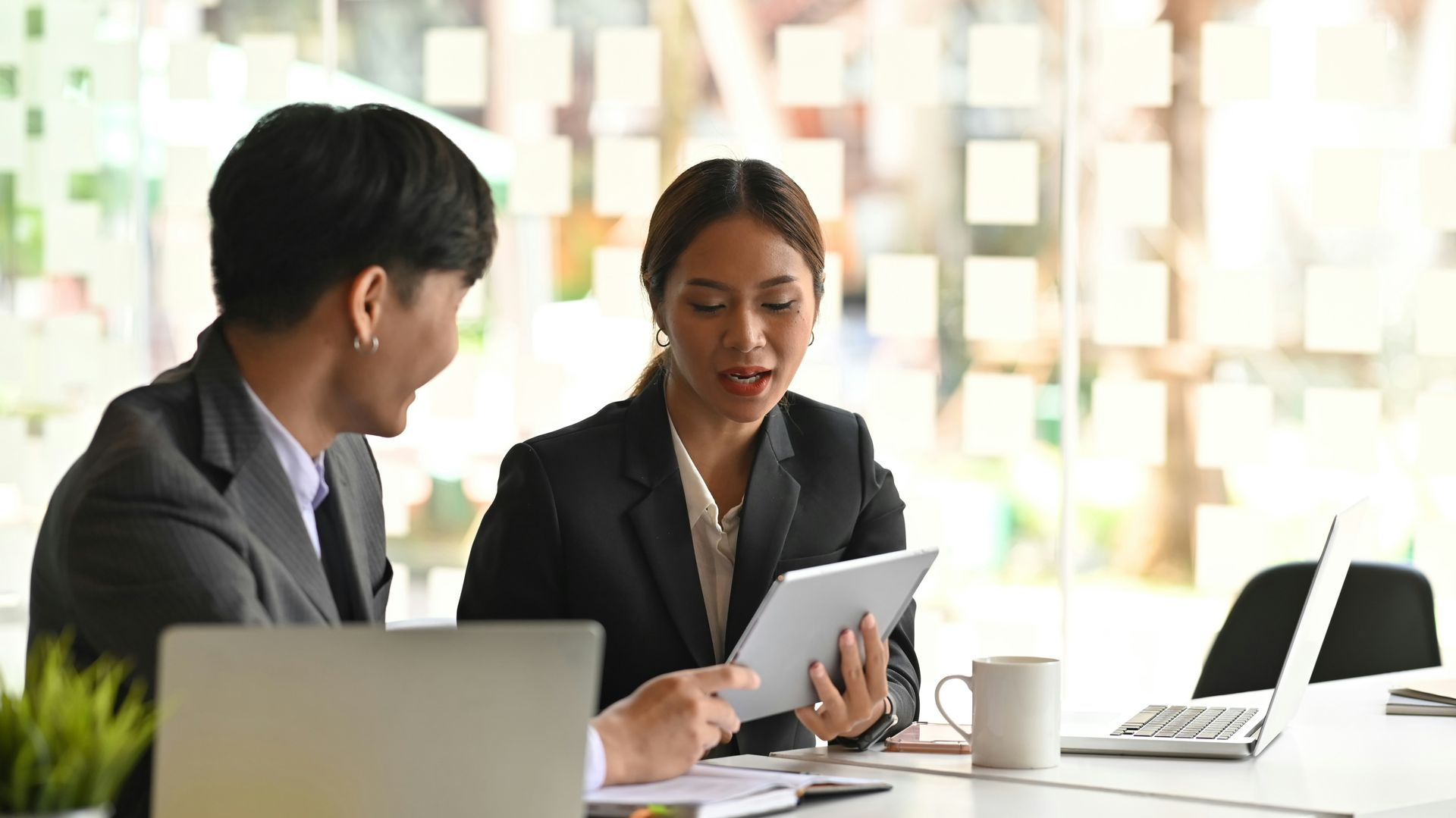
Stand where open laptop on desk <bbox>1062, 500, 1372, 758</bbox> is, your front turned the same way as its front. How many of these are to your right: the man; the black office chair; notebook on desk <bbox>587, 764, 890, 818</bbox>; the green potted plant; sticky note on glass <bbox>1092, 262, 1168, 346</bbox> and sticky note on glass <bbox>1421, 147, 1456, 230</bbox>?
3

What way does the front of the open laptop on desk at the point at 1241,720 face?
to the viewer's left

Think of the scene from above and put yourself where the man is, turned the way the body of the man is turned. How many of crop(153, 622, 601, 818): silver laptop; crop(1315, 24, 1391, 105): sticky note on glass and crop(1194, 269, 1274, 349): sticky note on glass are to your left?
2

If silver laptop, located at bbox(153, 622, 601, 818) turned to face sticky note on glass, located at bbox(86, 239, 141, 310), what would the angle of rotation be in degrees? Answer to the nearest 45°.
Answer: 0° — it already faces it

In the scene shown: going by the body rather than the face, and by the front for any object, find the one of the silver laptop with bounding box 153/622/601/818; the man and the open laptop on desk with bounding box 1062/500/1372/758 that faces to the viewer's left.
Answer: the open laptop on desk

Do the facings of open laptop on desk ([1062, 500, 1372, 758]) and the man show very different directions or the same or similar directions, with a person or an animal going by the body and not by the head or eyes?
very different directions

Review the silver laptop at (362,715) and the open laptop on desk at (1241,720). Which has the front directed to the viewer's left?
the open laptop on desk

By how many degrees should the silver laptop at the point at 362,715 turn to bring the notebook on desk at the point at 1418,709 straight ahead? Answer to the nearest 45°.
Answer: approximately 45° to its right

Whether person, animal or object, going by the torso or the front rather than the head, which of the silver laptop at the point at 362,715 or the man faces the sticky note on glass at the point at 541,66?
the silver laptop

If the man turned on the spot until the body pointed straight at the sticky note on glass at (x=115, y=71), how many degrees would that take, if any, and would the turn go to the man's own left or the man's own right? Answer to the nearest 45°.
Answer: approximately 135° to the man's own left

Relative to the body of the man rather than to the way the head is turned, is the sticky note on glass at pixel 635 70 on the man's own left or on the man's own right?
on the man's own left

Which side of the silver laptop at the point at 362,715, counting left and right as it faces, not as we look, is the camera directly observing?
back

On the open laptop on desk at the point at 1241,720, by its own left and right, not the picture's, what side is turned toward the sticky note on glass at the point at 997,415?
right
